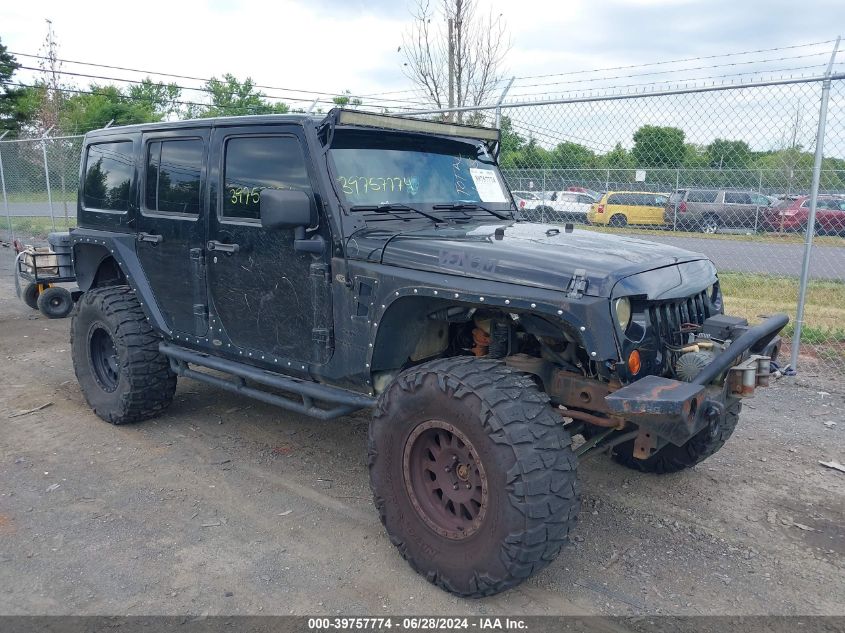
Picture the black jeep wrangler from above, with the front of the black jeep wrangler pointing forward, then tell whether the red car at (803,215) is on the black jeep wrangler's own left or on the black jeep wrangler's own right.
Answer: on the black jeep wrangler's own left

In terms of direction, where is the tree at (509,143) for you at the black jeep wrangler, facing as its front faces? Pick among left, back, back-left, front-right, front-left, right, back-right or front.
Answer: back-left

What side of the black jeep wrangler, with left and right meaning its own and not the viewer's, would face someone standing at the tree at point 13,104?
back

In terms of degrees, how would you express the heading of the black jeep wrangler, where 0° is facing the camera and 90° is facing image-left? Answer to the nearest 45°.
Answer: approximately 315°
